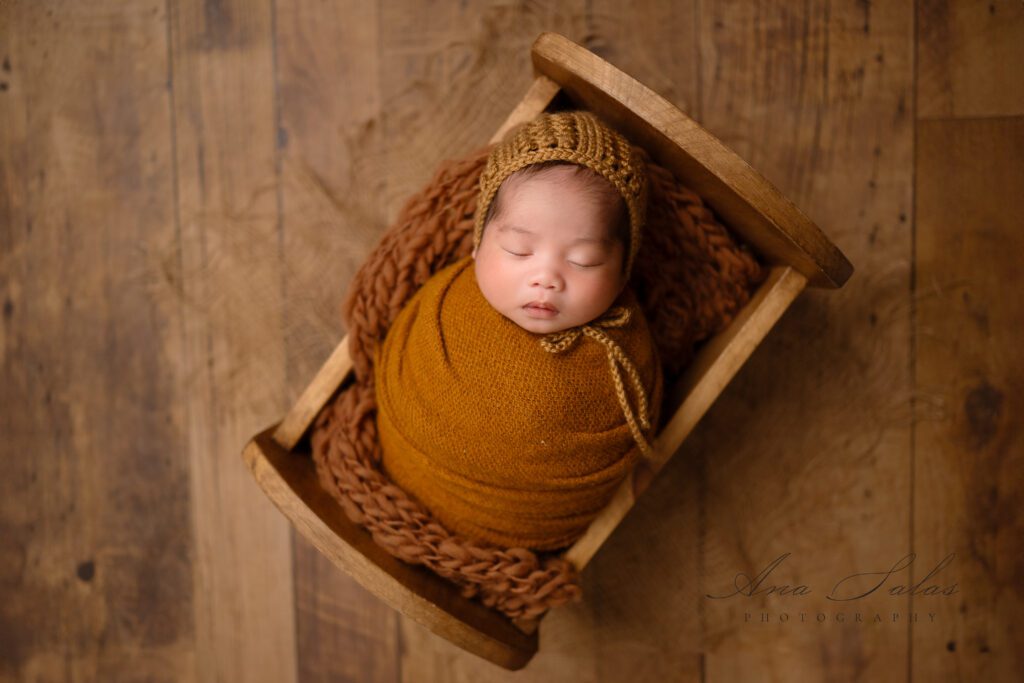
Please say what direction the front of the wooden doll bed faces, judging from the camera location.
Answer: facing the viewer and to the left of the viewer
